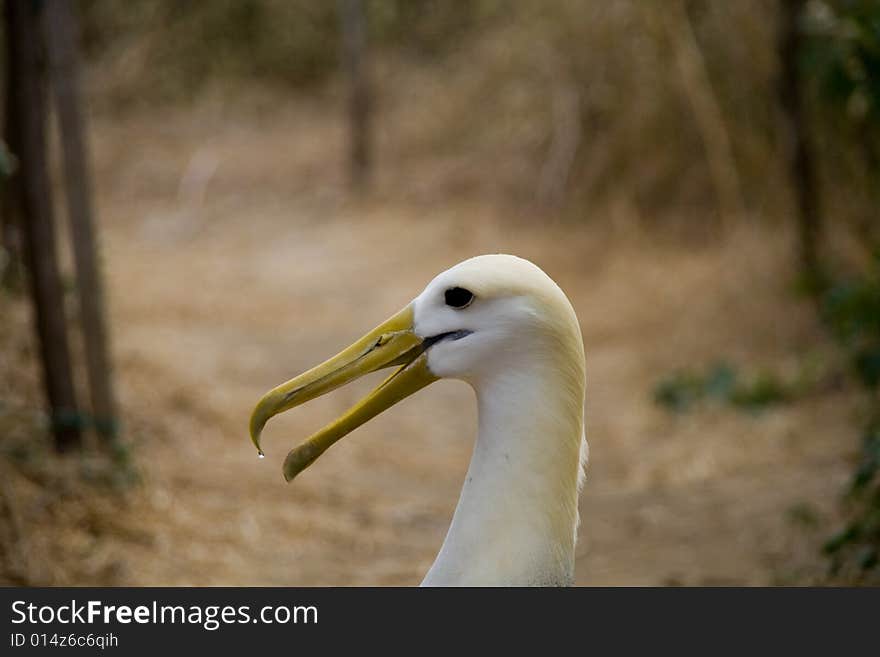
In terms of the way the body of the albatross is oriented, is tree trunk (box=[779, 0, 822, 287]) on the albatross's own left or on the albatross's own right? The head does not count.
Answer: on the albatross's own right

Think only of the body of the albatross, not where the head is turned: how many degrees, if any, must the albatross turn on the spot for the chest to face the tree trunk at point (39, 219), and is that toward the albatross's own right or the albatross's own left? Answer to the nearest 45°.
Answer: approximately 45° to the albatross's own right

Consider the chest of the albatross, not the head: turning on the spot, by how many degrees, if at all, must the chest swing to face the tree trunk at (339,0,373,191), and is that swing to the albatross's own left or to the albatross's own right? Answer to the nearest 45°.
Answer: approximately 90° to the albatross's own right

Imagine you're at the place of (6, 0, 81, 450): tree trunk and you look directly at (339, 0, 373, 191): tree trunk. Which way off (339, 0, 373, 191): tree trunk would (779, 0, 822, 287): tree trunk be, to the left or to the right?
right

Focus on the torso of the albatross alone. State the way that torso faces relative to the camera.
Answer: to the viewer's left

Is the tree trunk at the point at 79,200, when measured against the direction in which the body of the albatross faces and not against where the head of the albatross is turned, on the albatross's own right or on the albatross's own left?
on the albatross's own right

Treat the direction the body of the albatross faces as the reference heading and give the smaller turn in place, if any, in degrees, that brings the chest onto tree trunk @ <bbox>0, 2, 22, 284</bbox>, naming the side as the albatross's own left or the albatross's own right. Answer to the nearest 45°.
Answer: approximately 45° to the albatross's own right
